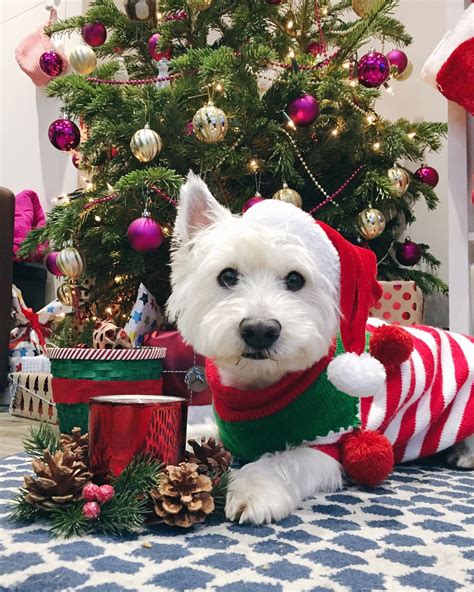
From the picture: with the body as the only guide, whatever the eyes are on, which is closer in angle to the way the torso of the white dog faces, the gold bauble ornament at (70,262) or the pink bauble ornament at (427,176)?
the gold bauble ornament

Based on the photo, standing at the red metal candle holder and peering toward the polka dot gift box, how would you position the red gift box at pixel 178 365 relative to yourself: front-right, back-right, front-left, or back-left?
front-left

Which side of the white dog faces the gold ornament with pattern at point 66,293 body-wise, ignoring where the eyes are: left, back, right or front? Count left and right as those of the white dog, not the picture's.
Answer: right

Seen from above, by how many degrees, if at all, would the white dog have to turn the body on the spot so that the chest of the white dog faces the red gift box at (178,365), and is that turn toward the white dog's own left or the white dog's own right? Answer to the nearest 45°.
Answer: approximately 90° to the white dog's own right

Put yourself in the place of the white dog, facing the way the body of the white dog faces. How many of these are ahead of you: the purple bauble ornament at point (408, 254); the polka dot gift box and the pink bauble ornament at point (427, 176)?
0

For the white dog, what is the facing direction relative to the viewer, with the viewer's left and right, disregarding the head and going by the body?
facing the viewer and to the left of the viewer

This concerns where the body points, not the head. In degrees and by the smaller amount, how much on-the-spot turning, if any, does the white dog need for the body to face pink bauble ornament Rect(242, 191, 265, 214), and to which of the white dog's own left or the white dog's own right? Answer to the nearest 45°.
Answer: approximately 135° to the white dog's own right

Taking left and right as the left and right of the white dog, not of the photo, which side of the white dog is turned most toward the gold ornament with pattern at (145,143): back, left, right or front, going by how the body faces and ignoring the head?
right
